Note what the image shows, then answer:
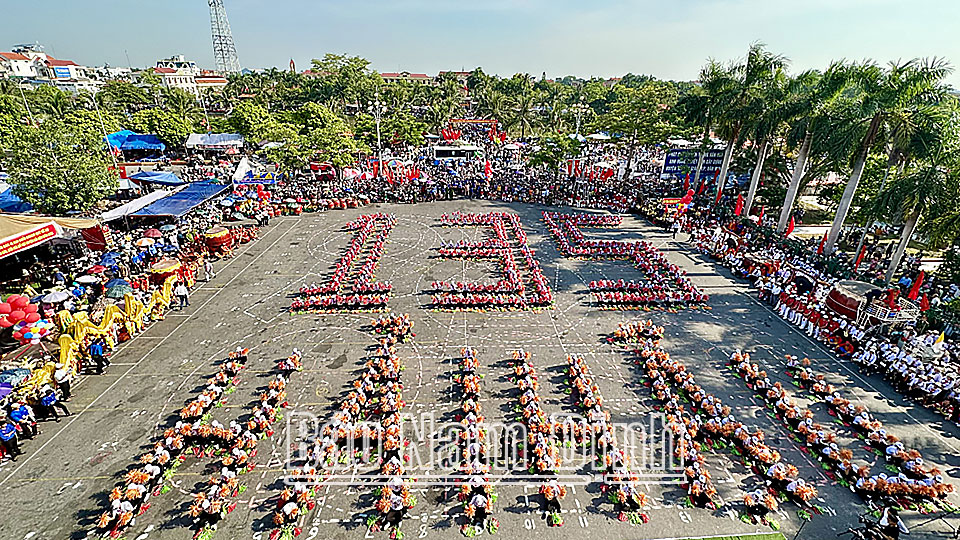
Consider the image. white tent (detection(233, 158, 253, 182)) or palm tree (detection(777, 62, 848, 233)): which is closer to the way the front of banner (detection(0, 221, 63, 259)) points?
the palm tree

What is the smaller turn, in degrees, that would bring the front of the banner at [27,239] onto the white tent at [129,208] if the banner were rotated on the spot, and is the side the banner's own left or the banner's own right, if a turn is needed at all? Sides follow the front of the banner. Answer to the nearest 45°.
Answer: approximately 90° to the banner's own left

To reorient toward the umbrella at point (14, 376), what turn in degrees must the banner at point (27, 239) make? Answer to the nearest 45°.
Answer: approximately 45° to its right

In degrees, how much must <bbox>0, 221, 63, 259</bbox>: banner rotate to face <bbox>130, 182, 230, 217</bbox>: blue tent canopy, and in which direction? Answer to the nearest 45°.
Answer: approximately 90° to its left

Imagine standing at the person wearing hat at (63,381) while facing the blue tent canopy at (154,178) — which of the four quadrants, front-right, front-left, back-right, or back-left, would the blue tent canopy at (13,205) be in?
front-left

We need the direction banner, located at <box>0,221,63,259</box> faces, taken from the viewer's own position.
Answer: facing the viewer and to the right of the viewer

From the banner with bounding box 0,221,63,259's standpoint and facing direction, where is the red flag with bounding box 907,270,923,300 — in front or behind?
in front

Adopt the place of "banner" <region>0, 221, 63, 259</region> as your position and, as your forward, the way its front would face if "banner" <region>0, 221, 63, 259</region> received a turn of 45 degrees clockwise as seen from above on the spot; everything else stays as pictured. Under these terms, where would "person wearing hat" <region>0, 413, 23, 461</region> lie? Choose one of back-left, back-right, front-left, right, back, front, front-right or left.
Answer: front

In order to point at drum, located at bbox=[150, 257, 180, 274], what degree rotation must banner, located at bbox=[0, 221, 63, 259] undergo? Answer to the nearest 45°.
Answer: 0° — it already faces it

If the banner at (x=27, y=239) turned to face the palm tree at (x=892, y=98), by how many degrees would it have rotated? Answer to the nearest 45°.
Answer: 0° — it already faces it

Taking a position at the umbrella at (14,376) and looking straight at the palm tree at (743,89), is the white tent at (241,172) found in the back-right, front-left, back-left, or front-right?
front-left

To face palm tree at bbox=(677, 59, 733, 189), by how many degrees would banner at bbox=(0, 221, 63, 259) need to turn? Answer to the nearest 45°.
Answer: approximately 45° to its left

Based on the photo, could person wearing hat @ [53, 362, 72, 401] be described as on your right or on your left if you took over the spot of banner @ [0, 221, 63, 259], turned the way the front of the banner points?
on your right

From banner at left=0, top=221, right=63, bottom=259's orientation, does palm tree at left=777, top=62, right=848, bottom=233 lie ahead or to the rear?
ahead

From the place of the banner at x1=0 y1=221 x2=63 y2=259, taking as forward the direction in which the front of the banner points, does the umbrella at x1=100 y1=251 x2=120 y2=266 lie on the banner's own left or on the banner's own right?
on the banner's own left

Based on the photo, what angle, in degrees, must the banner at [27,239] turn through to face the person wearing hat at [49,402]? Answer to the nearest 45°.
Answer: approximately 45° to its right

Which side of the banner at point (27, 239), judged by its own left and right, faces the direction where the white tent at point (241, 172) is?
left

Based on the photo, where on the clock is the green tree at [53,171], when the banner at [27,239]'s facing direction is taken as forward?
The green tree is roughly at 8 o'clock from the banner.
